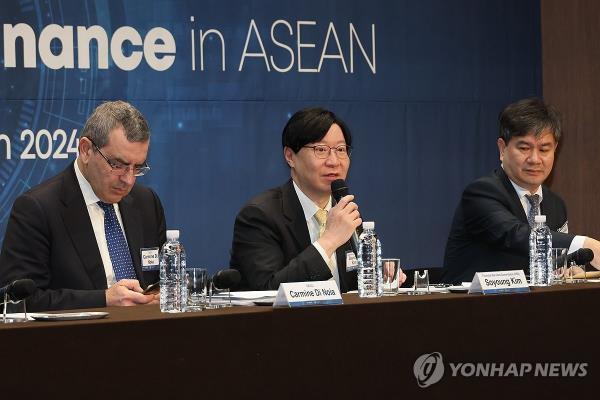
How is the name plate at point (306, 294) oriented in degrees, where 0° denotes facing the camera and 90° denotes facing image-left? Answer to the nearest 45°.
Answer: approximately 315°

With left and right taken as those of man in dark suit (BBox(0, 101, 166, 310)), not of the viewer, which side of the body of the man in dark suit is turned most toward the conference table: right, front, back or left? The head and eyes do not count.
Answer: front

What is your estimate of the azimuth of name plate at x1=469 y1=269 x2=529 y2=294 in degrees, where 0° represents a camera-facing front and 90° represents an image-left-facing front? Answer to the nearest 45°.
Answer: approximately 315°

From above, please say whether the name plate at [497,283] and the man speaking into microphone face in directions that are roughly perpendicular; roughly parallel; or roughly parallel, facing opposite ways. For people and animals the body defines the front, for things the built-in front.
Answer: roughly parallel

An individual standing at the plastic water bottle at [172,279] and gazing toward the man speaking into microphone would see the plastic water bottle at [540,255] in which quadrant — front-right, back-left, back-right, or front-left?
front-right

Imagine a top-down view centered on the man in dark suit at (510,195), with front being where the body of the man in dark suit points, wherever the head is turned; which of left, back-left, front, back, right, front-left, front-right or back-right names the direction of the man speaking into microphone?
right

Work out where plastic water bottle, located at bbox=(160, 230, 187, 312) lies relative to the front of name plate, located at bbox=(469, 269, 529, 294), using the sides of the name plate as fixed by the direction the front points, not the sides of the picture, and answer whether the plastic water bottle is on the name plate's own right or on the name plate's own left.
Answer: on the name plate's own right

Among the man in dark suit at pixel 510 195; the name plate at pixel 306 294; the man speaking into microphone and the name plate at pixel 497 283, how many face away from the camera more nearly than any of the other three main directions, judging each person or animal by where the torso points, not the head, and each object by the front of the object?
0

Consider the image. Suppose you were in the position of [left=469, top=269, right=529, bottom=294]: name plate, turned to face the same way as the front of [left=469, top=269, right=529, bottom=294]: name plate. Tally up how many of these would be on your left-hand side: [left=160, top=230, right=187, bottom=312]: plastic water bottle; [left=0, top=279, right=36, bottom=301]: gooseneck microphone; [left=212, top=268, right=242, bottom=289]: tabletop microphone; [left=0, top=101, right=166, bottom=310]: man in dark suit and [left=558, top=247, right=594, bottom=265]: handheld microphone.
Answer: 1
